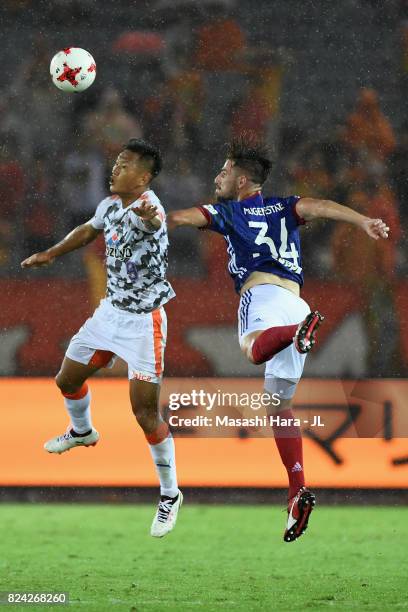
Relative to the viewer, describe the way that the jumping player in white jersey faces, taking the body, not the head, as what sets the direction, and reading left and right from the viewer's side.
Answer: facing the viewer and to the left of the viewer

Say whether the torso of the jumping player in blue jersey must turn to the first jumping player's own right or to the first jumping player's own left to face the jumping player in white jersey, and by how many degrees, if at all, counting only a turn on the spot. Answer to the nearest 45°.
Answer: approximately 45° to the first jumping player's own left

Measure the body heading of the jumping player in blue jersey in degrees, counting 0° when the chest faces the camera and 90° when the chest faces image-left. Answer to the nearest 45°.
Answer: approximately 135°

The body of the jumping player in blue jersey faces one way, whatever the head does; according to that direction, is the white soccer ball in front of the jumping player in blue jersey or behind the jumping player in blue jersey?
in front

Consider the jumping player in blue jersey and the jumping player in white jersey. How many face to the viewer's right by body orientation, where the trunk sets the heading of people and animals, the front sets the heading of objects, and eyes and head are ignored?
0

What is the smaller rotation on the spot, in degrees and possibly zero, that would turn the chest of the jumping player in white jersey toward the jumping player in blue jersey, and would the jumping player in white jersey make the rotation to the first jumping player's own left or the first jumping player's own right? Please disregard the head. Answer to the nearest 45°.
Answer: approximately 135° to the first jumping player's own left

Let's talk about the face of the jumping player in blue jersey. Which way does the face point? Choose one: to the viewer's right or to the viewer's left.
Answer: to the viewer's left
